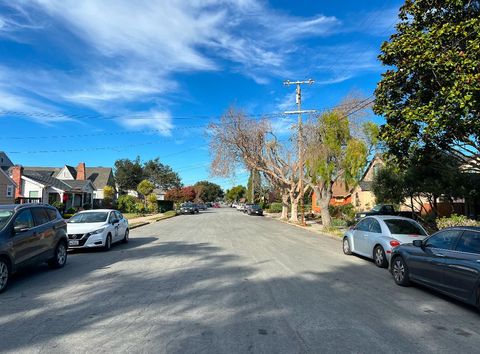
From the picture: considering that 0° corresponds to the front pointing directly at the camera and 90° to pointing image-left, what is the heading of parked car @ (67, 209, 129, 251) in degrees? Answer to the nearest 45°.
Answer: approximately 45°

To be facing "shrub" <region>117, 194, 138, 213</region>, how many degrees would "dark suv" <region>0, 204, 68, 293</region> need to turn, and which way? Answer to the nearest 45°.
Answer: approximately 135° to its right

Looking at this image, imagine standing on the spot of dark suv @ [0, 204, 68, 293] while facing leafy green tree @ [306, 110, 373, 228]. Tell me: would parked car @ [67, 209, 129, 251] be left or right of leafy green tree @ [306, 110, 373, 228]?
left

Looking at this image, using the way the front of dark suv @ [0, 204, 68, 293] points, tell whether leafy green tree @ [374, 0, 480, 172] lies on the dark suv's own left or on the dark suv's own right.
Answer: on the dark suv's own left

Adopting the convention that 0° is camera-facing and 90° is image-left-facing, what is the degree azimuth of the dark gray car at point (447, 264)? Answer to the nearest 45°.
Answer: approximately 135°

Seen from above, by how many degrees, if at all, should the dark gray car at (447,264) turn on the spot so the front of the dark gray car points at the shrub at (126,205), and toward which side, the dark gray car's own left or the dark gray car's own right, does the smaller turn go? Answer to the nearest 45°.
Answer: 0° — it already faces it
